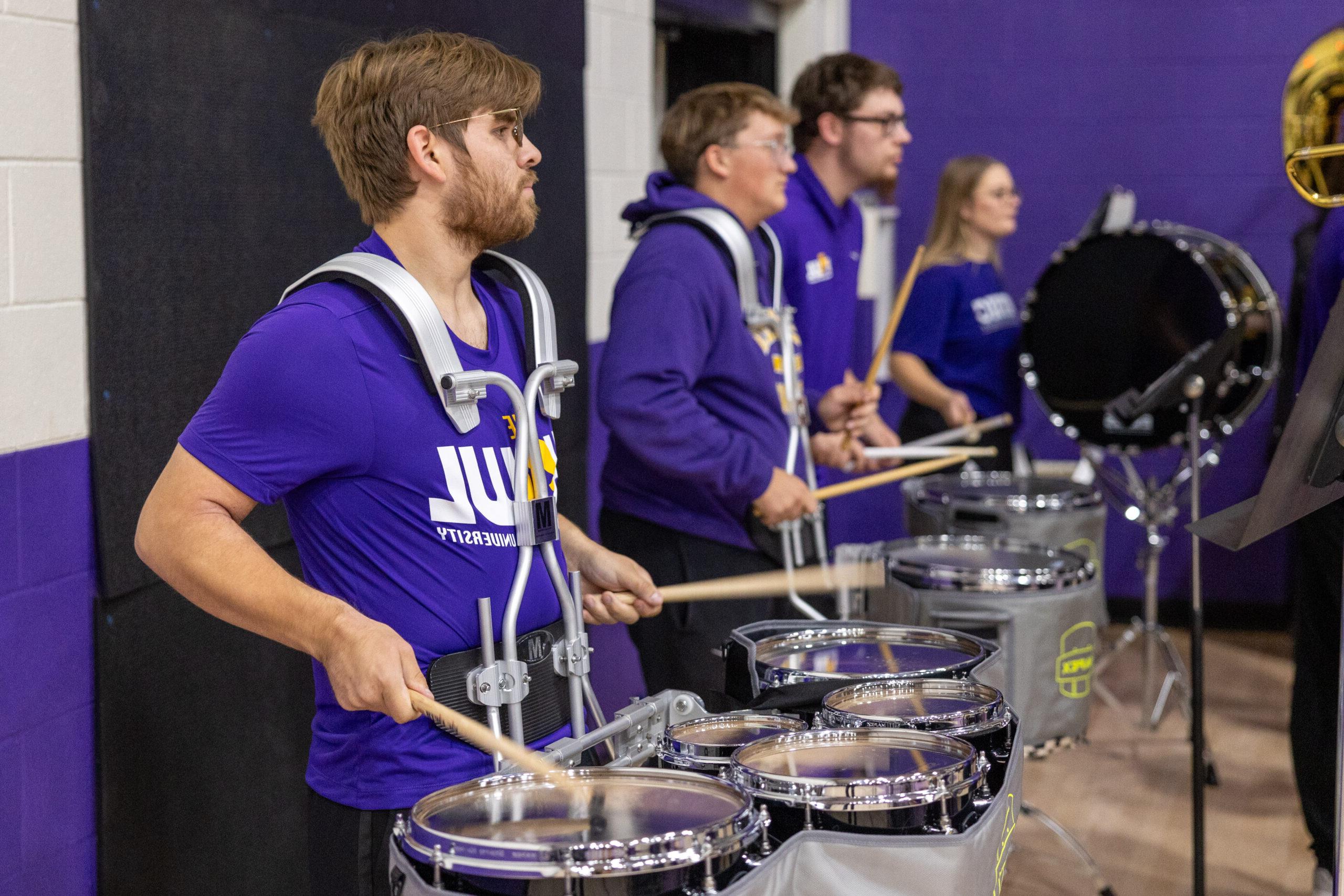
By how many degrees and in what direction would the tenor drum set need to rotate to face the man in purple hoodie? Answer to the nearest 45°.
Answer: approximately 90° to its left

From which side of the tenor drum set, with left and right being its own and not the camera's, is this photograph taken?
right

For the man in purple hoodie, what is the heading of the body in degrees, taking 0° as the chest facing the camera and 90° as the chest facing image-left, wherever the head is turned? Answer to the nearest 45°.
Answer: approximately 270°

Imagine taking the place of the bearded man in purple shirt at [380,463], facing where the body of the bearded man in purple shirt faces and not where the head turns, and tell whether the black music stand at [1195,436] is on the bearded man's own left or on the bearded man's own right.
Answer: on the bearded man's own left

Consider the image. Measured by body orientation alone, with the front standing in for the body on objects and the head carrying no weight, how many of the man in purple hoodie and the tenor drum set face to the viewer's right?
2

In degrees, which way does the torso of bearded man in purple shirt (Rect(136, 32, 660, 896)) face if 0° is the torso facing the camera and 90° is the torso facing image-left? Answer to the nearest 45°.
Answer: approximately 315°

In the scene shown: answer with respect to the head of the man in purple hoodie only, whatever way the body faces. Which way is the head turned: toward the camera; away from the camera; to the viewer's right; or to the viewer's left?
to the viewer's right

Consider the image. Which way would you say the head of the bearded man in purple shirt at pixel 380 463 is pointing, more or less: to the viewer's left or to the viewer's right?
to the viewer's right

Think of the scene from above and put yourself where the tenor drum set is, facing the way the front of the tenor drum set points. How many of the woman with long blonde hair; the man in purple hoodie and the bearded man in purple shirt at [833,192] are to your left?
3
